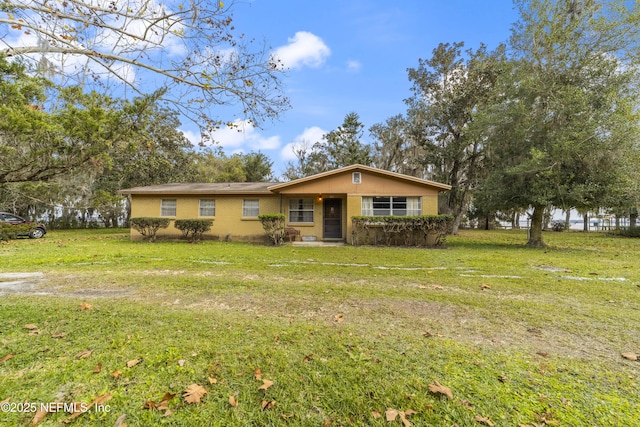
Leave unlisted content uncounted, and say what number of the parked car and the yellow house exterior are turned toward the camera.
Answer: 1

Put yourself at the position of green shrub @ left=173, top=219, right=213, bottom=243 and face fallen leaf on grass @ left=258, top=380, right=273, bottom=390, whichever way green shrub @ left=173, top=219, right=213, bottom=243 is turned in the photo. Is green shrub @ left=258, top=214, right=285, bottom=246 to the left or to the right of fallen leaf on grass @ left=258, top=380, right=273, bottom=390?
left

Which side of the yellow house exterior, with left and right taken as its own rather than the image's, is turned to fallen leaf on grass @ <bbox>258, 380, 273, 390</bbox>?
front

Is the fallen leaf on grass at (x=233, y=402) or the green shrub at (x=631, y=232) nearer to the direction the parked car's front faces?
the green shrub

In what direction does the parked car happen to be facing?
to the viewer's right

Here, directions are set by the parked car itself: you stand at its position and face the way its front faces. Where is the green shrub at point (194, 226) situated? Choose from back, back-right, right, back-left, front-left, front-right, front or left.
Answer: front-right

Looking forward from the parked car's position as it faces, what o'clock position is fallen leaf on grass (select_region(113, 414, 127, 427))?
The fallen leaf on grass is roughly at 3 o'clock from the parked car.

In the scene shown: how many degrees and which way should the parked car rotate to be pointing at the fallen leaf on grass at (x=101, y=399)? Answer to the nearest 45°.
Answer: approximately 90° to its right

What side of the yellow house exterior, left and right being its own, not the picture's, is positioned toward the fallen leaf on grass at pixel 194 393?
front

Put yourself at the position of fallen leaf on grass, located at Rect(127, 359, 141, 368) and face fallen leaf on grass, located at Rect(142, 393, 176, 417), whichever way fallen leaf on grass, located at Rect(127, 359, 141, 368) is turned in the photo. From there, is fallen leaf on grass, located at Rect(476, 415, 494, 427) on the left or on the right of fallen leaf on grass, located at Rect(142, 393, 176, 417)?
left

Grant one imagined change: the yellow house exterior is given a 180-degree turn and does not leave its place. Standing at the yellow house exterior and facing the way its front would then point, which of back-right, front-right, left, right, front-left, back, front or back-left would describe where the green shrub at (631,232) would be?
right

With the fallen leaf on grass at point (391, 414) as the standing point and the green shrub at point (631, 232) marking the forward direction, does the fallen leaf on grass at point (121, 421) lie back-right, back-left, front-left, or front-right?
back-left

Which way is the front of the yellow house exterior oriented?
toward the camera
